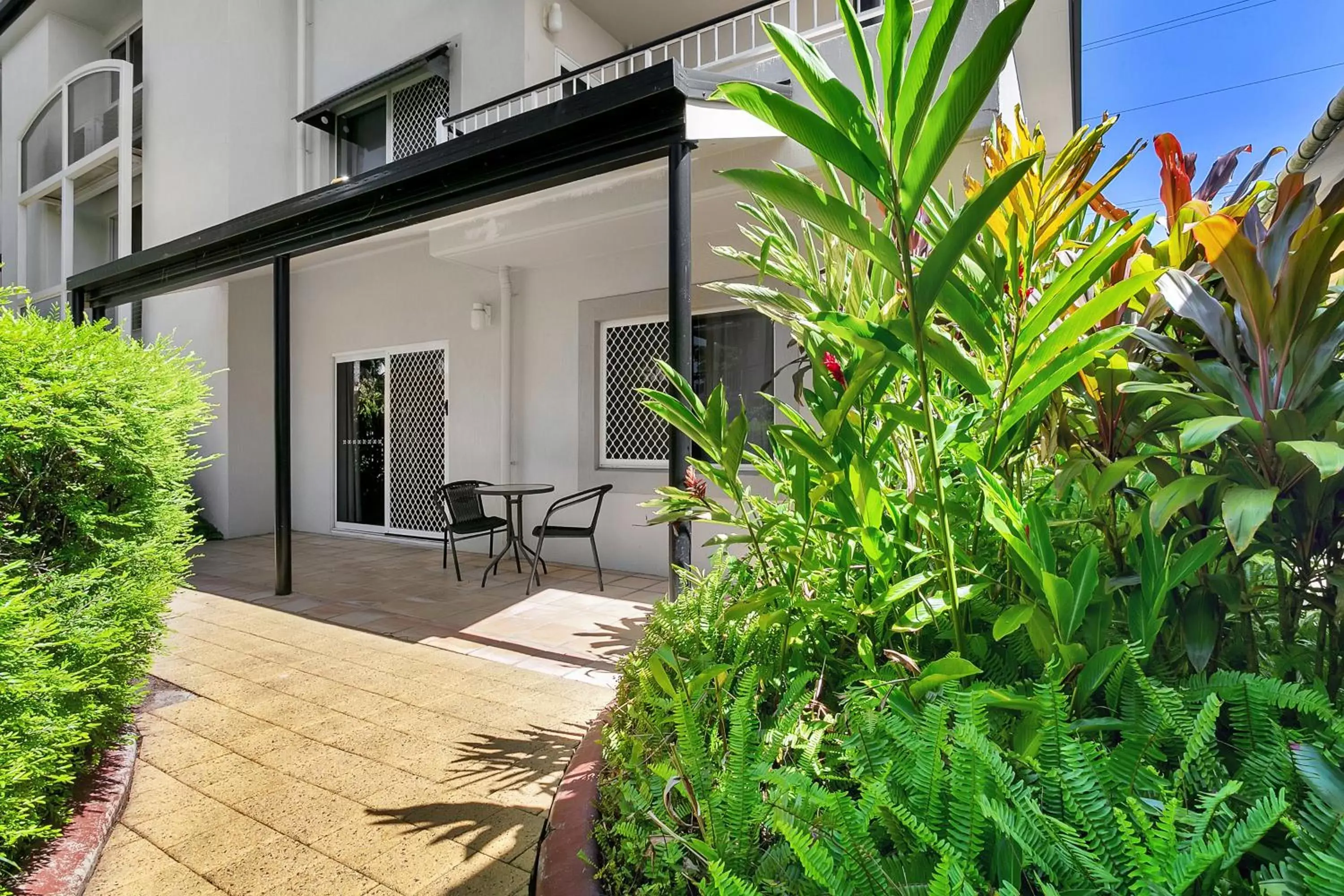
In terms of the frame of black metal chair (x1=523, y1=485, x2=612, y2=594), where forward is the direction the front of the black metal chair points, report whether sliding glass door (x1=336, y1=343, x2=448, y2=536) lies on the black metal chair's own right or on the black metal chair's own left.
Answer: on the black metal chair's own right

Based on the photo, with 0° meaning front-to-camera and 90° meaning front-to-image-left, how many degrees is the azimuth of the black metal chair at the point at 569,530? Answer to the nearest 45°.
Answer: approximately 90°

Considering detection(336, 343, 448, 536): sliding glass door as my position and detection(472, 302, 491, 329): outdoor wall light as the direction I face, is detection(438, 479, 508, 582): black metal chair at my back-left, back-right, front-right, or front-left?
front-right

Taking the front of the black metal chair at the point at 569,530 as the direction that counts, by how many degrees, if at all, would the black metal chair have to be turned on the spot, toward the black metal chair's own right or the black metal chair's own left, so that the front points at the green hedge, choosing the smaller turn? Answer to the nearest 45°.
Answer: approximately 45° to the black metal chair's own left

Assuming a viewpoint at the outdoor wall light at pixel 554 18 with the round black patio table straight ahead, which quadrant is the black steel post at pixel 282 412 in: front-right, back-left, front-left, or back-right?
front-right

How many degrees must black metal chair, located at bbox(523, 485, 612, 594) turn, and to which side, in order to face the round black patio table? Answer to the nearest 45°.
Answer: approximately 45° to its right

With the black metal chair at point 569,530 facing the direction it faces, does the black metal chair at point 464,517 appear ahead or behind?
ahead

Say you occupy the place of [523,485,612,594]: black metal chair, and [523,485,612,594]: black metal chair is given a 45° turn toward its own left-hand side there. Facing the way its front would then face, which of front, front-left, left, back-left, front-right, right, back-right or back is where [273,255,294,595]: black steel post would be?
front-right

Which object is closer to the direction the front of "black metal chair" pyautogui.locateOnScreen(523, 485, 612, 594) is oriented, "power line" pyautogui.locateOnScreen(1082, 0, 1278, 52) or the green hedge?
the green hedge
